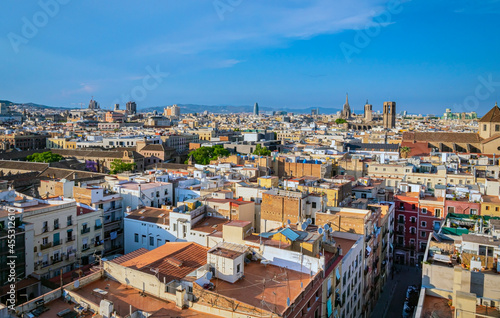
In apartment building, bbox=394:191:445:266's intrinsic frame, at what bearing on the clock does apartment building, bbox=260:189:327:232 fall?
apartment building, bbox=260:189:327:232 is roughly at 1 o'clock from apartment building, bbox=394:191:445:266.

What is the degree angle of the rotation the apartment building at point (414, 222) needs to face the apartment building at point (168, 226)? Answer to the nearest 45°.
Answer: approximately 45° to its right

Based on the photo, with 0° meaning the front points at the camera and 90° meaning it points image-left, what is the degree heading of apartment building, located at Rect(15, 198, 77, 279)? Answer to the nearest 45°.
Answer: approximately 315°

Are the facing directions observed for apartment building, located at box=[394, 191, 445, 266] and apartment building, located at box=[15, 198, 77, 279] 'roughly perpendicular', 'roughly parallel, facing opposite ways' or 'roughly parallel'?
roughly perpendicular

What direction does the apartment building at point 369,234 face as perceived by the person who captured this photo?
facing to the right of the viewer

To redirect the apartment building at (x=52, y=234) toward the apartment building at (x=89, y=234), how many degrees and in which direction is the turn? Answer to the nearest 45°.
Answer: approximately 90° to its left

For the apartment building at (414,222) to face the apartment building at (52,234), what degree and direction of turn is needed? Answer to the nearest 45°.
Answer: approximately 45° to its right
